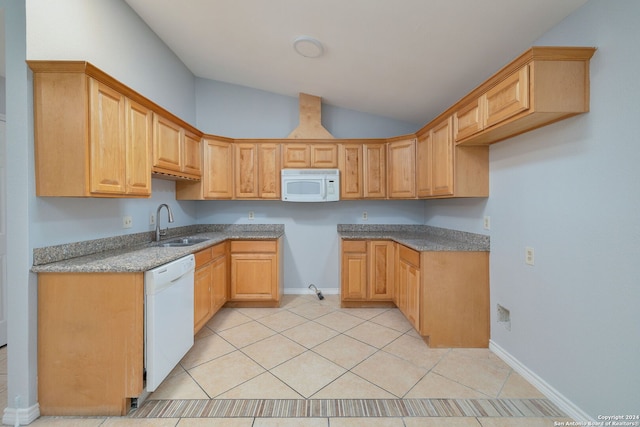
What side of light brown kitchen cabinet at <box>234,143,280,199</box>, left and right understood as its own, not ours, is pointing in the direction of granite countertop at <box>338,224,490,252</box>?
left

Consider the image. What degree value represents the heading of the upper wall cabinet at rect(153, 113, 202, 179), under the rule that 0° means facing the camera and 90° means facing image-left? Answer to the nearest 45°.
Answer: approximately 315°

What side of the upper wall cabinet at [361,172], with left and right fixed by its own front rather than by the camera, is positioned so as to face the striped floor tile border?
front

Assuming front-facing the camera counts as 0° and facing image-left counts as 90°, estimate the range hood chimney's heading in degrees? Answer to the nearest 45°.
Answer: approximately 0°

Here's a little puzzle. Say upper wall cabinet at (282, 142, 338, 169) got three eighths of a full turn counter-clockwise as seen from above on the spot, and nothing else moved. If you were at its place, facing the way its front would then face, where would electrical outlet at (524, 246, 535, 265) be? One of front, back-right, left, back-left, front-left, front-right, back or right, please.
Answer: right
